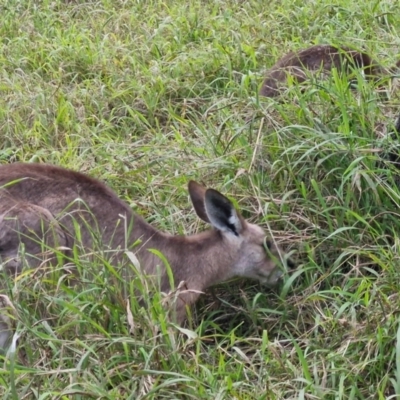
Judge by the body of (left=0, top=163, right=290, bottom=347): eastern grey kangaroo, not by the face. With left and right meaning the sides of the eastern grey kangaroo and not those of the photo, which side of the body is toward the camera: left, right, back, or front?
right
